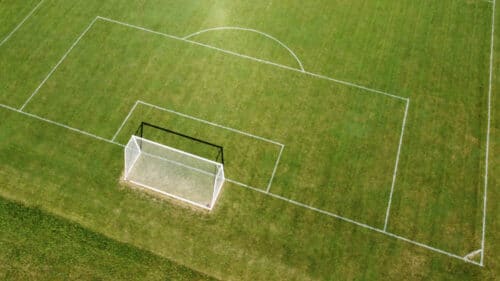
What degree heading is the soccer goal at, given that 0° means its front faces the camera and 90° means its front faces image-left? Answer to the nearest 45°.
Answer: approximately 225°
